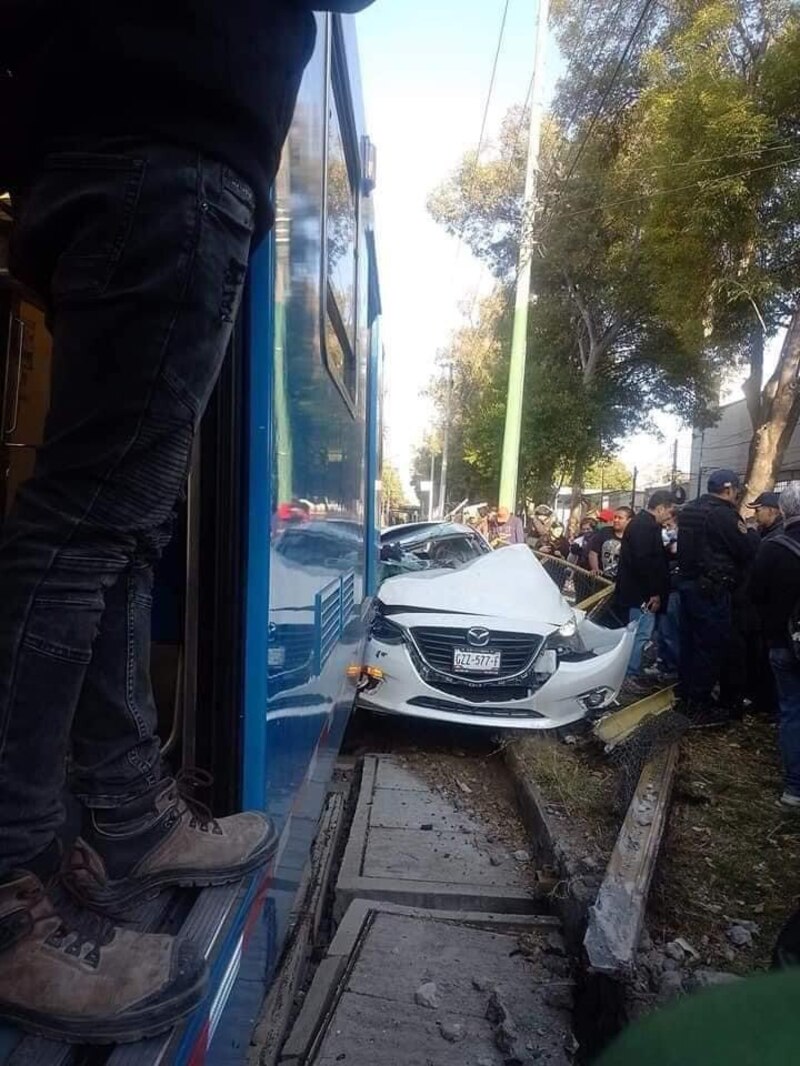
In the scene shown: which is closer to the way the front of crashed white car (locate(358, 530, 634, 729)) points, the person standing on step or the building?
the person standing on step

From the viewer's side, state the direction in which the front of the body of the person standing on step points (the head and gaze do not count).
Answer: to the viewer's right

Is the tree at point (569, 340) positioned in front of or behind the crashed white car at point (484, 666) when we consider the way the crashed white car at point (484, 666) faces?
behind
